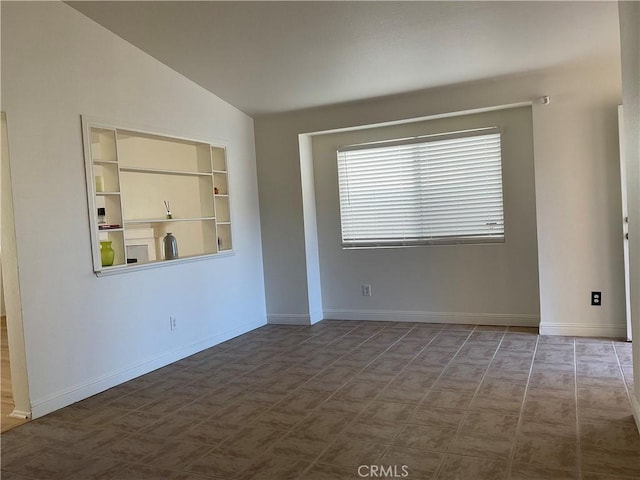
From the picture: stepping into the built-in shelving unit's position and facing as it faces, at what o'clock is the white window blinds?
The white window blinds is roughly at 11 o'clock from the built-in shelving unit.

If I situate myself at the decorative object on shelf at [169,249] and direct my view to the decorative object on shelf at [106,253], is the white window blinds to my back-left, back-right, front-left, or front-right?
back-left

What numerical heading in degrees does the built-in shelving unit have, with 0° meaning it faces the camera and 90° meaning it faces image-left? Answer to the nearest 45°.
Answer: approximately 315°
